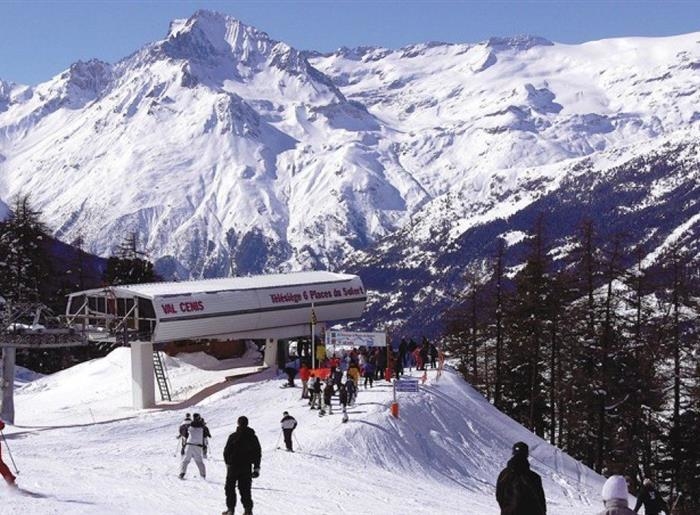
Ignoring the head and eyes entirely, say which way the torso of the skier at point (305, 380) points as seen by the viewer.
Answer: away from the camera

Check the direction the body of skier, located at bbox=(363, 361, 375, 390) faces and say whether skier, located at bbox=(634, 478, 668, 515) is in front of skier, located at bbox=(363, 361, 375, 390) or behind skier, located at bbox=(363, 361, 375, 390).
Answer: behind

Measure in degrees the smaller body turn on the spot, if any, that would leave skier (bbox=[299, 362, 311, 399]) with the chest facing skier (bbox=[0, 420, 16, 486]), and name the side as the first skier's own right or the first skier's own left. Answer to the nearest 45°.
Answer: approximately 180°

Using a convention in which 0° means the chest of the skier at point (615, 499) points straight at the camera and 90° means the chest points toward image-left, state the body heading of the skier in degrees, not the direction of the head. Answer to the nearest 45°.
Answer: approximately 180°

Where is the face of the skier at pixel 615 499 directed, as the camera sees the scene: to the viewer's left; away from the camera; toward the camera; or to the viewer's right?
away from the camera

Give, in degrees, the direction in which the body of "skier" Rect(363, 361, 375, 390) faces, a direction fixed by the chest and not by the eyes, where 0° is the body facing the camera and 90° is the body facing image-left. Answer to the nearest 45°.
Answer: approximately 180°

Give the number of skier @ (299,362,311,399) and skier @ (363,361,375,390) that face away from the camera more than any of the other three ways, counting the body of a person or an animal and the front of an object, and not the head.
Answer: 2

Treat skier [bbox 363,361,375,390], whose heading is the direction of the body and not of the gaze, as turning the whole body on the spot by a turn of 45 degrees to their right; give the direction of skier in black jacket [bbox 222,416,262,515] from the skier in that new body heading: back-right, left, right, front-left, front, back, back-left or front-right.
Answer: back-right

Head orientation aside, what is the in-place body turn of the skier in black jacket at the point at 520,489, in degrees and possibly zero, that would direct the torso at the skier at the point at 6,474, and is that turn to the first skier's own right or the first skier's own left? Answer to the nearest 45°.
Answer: approximately 45° to the first skier's own left

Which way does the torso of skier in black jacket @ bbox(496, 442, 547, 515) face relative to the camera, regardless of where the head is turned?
away from the camera

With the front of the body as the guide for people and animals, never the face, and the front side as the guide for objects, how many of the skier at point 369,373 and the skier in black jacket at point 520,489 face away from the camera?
2

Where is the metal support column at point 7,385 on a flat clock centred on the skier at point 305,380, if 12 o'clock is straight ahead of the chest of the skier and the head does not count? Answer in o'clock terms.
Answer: The metal support column is roughly at 9 o'clock from the skier.
